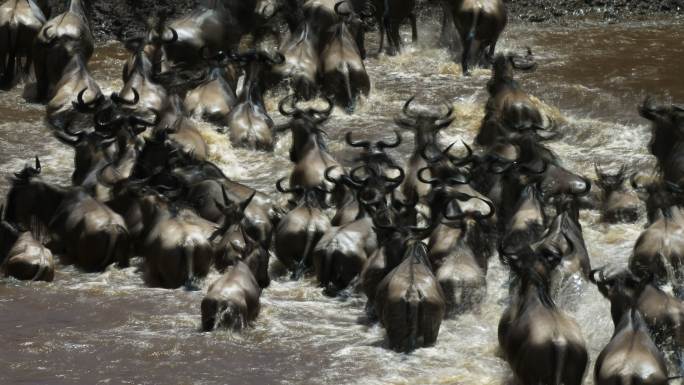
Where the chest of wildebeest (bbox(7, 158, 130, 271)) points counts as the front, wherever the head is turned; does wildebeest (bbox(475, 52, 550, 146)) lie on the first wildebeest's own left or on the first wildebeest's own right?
on the first wildebeest's own right

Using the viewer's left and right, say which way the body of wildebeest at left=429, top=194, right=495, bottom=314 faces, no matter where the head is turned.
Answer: facing away from the viewer

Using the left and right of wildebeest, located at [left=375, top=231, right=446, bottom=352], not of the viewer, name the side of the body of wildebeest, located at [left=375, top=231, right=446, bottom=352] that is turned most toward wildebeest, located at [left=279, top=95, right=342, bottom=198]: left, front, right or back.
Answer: front

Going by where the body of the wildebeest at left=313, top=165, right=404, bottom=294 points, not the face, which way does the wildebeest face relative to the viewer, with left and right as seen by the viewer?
facing away from the viewer and to the right of the viewer

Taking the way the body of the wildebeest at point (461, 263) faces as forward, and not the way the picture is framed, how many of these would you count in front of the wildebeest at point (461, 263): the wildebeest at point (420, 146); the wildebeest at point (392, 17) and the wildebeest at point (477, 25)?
3

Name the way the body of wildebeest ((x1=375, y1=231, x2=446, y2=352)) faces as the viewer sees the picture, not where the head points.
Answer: away from the camera

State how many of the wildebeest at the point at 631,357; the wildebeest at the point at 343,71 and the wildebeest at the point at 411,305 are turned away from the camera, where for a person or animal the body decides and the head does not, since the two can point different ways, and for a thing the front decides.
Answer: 3

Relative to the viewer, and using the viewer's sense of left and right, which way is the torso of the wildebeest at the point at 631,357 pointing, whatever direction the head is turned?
facing away from the viewer

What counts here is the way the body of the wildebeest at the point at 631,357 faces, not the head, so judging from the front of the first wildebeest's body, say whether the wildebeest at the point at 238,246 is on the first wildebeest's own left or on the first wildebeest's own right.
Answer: on the first wildebeest's own left

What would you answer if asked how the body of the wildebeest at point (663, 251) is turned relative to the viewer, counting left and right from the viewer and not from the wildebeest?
facing away from the viewer
